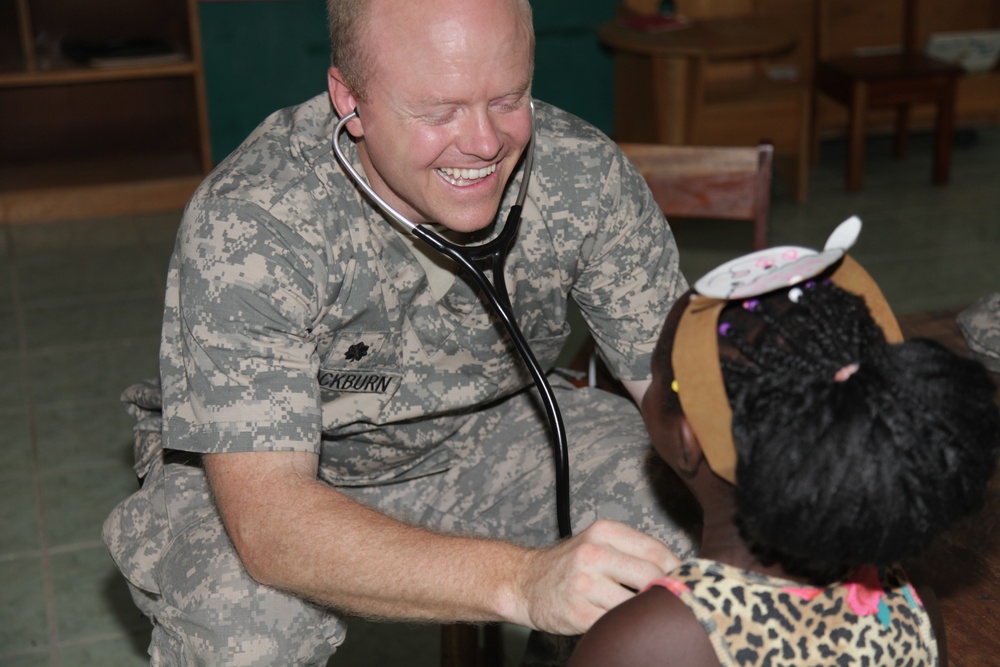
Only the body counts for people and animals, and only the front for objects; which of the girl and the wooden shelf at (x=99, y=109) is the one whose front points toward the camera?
the wooden shelf

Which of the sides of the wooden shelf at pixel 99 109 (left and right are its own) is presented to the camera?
front

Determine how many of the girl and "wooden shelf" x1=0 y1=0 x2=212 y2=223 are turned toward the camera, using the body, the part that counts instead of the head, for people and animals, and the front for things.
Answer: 1

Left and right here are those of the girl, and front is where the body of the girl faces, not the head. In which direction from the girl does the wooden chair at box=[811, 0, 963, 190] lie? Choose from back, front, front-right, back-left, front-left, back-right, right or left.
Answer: front-right

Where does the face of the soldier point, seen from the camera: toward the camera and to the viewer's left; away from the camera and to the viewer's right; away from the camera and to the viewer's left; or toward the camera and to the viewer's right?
toward the camera and to the viewer's right

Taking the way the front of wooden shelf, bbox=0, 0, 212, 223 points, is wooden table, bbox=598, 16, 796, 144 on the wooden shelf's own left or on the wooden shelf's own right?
on the wooden shelf's own left

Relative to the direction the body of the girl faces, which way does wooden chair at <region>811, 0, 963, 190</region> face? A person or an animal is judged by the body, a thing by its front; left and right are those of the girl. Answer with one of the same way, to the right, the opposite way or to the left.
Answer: the opposite way

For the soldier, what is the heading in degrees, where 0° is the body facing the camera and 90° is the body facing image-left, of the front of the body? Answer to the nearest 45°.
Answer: approximately 315°

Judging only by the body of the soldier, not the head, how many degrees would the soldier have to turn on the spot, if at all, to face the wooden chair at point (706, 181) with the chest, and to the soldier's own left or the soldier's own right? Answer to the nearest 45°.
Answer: approximately 90° to the soldier's own left

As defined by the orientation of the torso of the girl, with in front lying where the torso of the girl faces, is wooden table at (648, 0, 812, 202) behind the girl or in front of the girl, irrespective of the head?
in front

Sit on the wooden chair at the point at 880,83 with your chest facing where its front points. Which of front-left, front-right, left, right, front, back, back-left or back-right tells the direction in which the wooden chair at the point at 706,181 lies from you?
front-right
